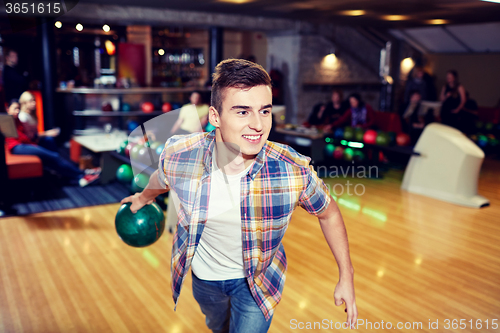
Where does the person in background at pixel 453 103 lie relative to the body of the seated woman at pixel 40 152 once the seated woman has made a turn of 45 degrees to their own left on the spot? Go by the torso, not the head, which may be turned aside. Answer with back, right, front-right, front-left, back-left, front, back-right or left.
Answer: front-right

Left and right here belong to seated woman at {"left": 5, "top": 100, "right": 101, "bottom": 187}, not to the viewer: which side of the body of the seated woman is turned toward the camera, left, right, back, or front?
right

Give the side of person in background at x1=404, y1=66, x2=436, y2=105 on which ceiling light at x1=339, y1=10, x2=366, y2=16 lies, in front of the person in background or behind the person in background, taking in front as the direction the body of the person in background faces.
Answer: in front

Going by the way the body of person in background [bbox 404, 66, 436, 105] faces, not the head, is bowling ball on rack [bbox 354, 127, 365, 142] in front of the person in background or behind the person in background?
in front

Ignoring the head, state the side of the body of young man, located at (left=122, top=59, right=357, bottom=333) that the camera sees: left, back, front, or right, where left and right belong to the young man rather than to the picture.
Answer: front

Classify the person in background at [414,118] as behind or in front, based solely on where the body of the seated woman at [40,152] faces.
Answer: in front

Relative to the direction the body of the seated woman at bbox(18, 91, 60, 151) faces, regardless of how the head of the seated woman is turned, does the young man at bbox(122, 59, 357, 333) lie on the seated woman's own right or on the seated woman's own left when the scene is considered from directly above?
on the seated woman's own right

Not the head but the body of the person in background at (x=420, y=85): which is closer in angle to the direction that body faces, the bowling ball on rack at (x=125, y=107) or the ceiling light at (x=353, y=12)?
the ceiling light

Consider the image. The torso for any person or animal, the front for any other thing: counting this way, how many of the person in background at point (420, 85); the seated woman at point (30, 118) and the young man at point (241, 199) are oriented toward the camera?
2

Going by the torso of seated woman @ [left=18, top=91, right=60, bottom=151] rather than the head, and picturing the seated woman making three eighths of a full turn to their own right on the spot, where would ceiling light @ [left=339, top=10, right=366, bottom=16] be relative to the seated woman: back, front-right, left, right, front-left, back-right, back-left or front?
back-left

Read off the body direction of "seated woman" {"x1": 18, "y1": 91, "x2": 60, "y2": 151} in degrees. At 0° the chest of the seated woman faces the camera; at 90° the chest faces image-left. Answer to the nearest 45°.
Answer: approximately 270°

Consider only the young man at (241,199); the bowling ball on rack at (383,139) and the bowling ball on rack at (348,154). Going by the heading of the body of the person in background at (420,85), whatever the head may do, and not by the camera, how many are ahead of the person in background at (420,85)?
3

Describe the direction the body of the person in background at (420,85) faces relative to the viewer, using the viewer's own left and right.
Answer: facing the viewer

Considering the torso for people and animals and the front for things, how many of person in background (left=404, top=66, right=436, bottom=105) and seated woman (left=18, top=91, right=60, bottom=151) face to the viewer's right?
1

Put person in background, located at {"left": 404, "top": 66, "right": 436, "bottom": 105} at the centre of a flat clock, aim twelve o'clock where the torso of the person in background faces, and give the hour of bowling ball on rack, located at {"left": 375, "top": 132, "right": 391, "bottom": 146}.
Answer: The bowling ball on rack is roughly at 12 o'clock from the person in background.

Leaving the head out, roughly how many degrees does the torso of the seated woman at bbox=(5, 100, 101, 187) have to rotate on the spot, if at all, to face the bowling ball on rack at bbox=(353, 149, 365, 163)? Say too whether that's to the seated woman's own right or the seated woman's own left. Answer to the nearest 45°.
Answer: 0° — they already face it
